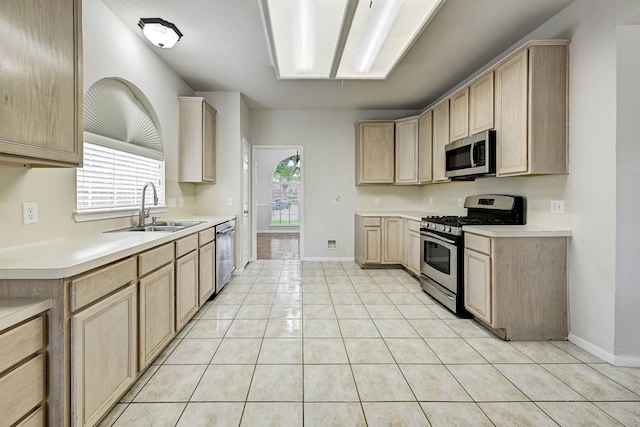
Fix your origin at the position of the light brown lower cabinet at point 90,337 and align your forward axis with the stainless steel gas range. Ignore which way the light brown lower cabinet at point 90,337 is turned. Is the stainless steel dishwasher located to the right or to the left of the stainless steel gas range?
left

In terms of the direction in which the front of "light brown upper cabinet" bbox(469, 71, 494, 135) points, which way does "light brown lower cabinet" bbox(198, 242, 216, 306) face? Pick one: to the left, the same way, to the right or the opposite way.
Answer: the opposite way

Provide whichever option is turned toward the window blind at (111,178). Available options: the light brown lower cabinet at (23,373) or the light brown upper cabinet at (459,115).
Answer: the light brown upper cabinet

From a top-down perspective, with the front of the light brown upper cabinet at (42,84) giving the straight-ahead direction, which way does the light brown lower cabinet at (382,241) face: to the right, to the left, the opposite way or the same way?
to the right

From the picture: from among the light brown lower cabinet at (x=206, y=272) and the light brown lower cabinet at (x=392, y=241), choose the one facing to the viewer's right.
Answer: the light brown lower cabinet at (x=206, y=272)

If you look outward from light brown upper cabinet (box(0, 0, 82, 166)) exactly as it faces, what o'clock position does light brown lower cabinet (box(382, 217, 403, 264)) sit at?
The light brown lower cabinet is roughly at 10 o'clock from the light brown upper cabinet.

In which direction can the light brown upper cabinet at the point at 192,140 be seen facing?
to the viewer's right

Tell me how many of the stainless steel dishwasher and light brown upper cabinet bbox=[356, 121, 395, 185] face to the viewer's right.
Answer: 1
